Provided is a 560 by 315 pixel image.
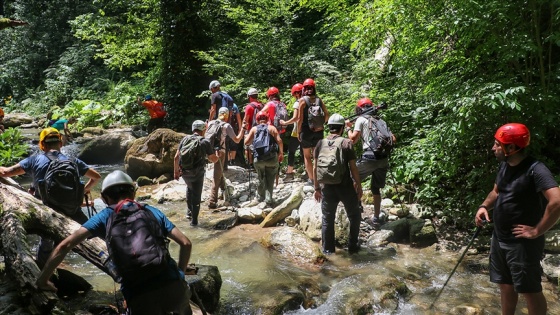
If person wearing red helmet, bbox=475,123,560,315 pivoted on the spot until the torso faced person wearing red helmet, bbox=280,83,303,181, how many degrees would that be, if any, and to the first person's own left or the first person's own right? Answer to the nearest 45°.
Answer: approximately 90° to the first person's own right

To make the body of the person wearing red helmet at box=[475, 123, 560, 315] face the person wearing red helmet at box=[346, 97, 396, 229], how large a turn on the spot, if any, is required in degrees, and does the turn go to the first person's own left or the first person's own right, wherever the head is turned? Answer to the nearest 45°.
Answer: approximately 90° to the first person's own right

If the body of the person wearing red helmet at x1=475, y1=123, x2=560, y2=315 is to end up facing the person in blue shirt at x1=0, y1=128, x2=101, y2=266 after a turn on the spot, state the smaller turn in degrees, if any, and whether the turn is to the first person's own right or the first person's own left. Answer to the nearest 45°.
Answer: approximately 45° to the first person's own right

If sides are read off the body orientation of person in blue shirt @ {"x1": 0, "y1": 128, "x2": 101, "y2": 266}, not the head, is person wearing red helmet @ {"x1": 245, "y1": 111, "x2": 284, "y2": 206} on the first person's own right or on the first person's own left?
on the first person's own right

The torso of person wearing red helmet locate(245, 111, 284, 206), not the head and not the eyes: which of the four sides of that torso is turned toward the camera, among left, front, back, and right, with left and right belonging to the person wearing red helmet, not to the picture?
back

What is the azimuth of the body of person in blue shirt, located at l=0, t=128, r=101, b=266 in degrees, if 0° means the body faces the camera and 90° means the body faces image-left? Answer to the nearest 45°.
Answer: approximately 180°

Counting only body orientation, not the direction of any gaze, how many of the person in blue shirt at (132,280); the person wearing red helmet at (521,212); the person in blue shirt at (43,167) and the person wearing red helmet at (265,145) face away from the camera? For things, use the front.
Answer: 3

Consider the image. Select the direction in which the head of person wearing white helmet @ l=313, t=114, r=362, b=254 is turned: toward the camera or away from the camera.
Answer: away from the camera

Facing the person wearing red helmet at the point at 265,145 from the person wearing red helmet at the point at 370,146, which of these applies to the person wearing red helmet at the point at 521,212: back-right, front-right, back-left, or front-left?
back-left

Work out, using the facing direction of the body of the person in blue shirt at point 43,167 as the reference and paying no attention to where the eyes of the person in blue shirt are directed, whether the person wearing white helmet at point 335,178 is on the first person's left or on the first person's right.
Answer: on the first person's right

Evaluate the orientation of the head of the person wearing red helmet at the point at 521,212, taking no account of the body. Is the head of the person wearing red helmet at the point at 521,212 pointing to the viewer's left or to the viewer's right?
to the viewer's left

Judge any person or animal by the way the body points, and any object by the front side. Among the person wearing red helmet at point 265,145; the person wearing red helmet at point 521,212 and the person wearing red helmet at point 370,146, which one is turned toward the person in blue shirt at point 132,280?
the person wearing red helmet at point 521,212
